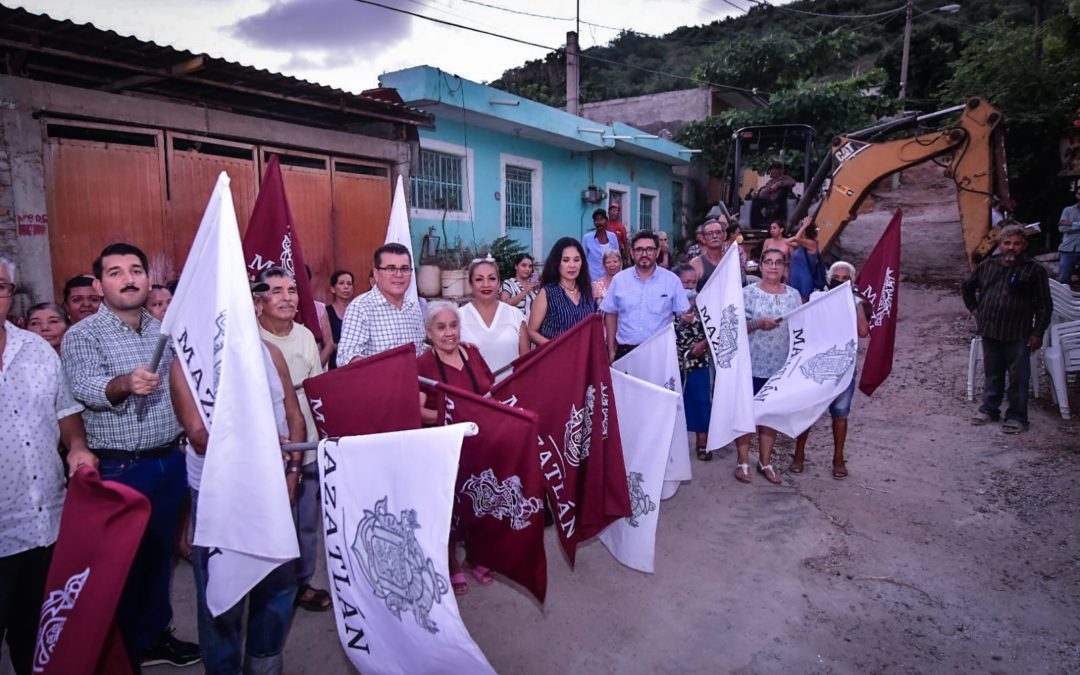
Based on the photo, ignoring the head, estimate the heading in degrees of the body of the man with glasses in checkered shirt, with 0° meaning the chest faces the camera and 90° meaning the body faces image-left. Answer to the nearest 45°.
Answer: approximately 315°

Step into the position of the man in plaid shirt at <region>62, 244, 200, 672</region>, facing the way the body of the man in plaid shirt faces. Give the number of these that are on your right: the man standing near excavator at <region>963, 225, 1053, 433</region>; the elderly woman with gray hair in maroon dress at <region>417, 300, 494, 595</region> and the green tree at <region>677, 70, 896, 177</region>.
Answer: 0

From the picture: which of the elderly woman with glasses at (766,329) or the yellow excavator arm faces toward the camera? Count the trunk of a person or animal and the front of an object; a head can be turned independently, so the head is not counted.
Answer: the elderly woman with glasses

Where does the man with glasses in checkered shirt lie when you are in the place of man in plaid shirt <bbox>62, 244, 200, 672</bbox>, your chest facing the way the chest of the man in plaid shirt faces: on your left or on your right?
on your left

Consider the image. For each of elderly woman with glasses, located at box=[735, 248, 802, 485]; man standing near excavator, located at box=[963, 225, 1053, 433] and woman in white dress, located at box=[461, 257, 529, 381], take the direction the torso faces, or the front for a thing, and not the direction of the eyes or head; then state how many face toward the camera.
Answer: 3

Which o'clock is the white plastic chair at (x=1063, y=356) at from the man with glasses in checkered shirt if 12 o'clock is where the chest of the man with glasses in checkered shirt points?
The white plastic chair is roughly at 10 o'clock from the man with glasses in checkered shirt.

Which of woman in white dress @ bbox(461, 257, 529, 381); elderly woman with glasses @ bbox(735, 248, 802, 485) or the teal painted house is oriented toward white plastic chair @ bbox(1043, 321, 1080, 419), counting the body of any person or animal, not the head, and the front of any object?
the teal painted house

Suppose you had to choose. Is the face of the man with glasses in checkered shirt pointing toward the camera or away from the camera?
toward the camera

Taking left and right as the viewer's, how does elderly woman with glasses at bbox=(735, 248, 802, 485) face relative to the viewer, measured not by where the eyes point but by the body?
facing the viewer

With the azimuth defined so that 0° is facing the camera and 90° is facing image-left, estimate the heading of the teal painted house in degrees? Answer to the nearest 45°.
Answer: approximately 315°

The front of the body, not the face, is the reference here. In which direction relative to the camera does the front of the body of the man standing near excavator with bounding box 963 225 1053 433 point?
toward the camera

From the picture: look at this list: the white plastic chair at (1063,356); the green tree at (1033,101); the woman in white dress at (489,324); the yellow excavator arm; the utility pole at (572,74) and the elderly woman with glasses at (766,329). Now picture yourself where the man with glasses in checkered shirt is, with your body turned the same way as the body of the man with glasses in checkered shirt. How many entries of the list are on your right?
0

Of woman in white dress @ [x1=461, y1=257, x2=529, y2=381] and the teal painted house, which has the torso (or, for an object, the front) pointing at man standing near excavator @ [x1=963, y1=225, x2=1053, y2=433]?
the teal painted house

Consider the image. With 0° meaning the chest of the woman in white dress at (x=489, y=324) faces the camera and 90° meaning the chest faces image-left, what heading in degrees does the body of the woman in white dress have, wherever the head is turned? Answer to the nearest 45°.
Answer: approximately 0°

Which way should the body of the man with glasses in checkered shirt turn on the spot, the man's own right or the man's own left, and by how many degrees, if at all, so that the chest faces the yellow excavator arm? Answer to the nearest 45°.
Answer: approximately 90° to the man's own left

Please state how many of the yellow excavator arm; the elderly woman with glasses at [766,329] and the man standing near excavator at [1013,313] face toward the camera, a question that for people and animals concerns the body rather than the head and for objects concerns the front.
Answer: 2
